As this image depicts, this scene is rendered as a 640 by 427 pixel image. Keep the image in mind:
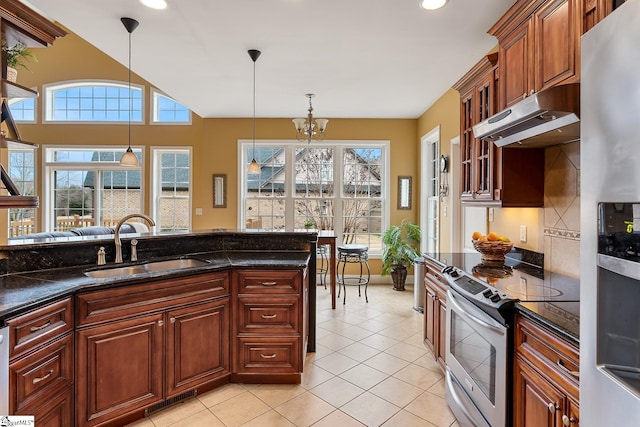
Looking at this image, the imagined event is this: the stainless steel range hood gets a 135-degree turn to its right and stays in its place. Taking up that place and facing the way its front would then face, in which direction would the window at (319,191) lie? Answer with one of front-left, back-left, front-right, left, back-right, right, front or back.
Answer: front-left

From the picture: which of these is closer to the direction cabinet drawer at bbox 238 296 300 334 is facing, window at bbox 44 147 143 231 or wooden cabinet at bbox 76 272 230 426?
the wooden cabinet

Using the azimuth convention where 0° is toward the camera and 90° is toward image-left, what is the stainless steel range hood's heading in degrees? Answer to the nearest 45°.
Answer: approximately 45°

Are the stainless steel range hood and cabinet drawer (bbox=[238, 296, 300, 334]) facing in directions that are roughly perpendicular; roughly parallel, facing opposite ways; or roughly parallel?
roughly perpendicular

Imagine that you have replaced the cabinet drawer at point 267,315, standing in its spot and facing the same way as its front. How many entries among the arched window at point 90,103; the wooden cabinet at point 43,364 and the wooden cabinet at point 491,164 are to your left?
1

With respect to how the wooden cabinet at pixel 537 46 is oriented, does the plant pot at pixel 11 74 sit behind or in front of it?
in front

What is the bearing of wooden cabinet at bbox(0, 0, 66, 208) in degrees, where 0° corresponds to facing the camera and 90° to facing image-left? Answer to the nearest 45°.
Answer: approximately 315°

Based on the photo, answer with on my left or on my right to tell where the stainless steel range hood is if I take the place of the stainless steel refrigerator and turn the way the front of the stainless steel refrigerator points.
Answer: on my right

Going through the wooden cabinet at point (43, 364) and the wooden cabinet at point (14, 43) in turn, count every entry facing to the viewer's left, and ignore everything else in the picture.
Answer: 0

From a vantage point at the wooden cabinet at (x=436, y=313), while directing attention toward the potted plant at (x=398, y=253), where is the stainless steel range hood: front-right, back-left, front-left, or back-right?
back-right

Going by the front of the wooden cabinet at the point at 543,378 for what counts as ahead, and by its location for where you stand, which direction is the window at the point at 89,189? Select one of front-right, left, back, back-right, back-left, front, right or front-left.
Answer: front-right
